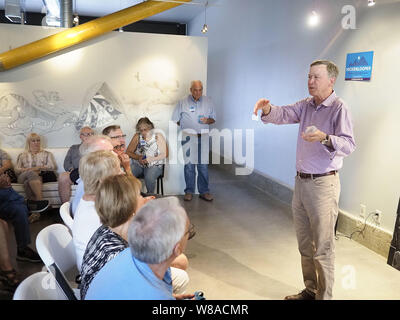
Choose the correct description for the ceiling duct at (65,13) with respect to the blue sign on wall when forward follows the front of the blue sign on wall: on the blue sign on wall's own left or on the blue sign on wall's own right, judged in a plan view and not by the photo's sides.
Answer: on the blue sign on wall's own right

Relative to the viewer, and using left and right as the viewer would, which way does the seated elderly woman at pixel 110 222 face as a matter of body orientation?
facing away from the viewer and to the right of the viewer

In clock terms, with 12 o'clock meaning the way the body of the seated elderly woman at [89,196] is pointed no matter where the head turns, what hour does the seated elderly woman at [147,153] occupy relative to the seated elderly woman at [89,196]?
the seated elderly woman at [147,153] is roughly at 11 o'clock from the seated elderly woman at [89,196].

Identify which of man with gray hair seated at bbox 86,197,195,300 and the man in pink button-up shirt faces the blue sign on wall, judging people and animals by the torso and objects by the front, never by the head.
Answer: the man with gray hair seated

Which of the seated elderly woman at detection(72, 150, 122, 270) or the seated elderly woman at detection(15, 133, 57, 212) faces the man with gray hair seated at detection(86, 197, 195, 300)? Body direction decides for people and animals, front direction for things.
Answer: the seated elderly woman at detection(15, 133, 57, 212)

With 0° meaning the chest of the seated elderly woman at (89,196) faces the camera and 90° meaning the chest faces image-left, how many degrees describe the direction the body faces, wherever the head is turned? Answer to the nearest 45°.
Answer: approximately 225°

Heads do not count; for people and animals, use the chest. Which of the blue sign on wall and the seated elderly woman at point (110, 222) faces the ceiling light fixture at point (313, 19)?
the seated elderly woman

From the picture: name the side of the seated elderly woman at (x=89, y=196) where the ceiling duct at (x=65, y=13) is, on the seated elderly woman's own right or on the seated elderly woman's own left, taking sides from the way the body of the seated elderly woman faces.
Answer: on the seated elderly woman's own left
